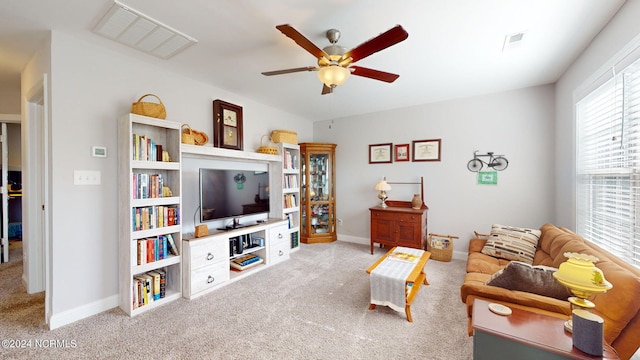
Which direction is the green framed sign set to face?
toward the camera

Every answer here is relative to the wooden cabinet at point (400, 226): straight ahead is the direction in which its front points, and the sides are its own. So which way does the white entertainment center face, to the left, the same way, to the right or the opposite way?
to the left

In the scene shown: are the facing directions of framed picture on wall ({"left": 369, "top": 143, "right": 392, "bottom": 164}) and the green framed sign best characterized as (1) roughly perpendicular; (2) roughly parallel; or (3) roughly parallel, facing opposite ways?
roughly parallel

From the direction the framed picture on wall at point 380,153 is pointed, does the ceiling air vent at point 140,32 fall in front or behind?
in front

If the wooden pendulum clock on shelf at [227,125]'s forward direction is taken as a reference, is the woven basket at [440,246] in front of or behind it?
in front

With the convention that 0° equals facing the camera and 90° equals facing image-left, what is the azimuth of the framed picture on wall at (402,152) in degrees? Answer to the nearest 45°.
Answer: approximately 0°

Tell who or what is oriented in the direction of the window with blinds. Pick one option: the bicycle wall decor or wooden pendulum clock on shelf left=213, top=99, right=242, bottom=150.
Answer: the wooden pendulum clock on shelf

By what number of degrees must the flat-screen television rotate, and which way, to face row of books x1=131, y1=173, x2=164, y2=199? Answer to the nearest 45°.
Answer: approximately 90° to its right

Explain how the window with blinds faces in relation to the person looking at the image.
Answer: facing to the left of the viewer

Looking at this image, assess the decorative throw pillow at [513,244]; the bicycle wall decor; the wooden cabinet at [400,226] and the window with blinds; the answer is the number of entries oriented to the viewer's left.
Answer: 2

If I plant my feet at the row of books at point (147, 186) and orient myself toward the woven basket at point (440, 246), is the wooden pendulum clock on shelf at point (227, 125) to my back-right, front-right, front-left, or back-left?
front-left

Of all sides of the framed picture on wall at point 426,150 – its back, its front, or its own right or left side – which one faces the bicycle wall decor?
left
